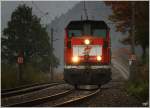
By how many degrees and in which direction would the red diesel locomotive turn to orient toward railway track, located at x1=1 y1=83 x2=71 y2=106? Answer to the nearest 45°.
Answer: approximately 45° to its right

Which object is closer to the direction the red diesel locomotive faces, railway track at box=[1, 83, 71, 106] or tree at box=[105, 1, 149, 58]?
the railway track

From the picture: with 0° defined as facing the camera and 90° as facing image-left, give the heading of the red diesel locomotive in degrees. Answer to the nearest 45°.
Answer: approximately 0°
